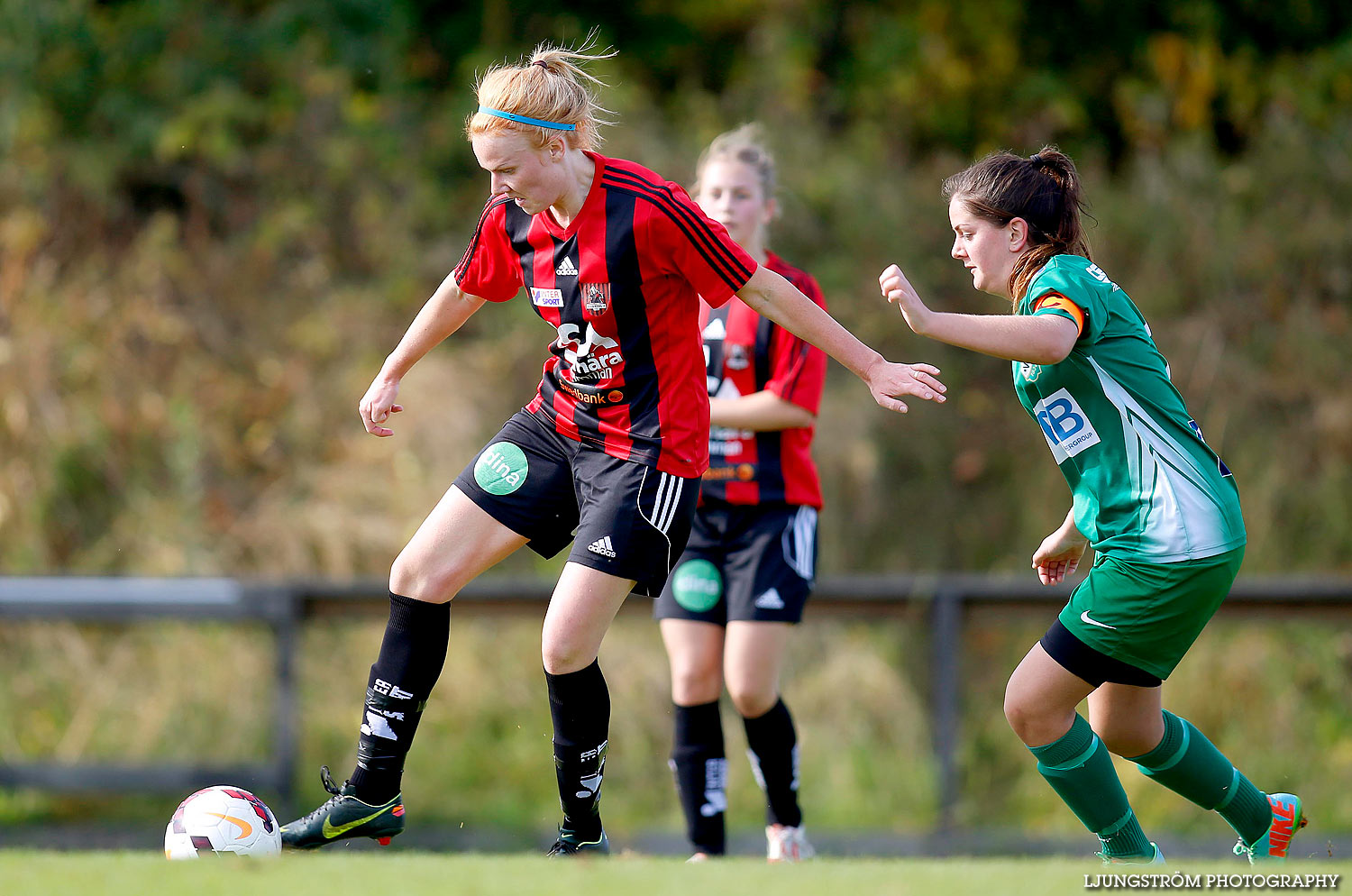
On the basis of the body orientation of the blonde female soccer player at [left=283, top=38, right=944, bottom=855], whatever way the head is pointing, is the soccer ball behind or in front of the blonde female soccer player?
in front

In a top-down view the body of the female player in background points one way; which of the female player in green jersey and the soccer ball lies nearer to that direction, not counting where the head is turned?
the soccer ball

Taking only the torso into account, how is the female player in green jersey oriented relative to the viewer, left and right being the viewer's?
facing to the left of the viewer

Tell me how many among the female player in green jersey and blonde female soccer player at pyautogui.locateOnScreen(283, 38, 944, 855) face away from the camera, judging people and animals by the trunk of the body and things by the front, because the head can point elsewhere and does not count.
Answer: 0

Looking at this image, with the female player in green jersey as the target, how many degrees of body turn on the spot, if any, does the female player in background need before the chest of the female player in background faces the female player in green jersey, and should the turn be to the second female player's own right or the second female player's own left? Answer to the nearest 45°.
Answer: approximately 90° to the second female player's own left

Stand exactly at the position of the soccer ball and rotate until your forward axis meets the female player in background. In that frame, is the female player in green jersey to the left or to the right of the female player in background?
right

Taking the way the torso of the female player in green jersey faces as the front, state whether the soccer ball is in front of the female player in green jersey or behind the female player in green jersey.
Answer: in front

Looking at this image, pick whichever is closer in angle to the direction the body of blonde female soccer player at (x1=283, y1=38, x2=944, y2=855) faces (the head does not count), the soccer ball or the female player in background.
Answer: the soccer ball

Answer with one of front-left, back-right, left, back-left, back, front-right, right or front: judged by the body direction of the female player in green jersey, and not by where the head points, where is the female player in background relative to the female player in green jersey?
front-right

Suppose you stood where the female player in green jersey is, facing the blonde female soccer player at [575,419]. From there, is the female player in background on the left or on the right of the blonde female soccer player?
right

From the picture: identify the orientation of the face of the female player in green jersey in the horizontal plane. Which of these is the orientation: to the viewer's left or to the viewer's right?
to the viewer's left

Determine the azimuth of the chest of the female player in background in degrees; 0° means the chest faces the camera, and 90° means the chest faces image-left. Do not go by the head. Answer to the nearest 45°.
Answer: approximately 45°

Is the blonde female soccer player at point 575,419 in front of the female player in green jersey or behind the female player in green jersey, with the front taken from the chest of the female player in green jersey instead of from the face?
in front
